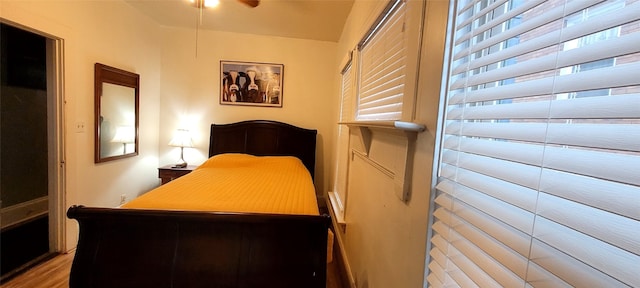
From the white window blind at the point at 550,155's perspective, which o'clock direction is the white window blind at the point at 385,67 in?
the white window blind at the point at 385,67 is roughly at 3 o'clock from the white window blind at the point at 550,155.

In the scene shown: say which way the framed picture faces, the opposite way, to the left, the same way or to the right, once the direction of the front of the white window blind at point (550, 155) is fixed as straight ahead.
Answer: to the left

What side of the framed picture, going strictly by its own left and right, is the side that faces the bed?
front

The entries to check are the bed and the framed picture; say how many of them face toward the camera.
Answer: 2

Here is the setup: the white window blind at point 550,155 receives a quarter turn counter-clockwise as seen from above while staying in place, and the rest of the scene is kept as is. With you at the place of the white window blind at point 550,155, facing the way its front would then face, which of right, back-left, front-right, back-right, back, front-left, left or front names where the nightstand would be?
back-right

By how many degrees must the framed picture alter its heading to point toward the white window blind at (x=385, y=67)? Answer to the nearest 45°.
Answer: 0° — it already faces it

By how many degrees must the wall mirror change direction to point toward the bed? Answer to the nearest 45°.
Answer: approximately 45° to its right

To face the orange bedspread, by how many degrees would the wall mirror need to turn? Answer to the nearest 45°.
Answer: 0° — it already faces it

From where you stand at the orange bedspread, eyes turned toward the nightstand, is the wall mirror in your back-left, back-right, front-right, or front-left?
front-left

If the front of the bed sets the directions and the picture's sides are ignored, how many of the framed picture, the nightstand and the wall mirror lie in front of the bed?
0

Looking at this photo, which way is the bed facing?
toward the camera

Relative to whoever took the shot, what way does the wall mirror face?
facing the viewer and to the right of the viewer

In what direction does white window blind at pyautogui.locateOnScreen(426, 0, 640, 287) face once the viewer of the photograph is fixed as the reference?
facing the viewer and to the left of the viewer

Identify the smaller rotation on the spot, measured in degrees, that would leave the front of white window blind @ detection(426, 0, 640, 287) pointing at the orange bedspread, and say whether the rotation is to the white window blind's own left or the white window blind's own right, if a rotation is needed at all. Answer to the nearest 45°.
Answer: approximately 45° to the white window blind's own right

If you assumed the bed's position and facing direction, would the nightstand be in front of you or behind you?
behind

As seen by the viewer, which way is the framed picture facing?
toward the camera

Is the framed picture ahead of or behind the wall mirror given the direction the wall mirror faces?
ahead

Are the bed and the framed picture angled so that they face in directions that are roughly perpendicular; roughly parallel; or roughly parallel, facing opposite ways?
roughly parallel
